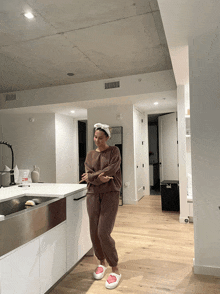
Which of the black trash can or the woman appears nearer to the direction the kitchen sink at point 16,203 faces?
the woman

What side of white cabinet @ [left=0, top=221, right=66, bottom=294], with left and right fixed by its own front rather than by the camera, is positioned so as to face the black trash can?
left

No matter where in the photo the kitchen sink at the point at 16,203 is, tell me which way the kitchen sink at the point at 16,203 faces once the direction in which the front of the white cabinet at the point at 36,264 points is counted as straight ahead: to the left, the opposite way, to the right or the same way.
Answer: the same way

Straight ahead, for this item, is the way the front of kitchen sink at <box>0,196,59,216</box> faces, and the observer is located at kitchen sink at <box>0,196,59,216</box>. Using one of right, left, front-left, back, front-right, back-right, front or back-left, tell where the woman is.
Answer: front-left

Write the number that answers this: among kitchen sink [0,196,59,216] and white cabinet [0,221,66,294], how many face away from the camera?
0

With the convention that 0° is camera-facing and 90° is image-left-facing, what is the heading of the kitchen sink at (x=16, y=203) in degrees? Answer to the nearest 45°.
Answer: approximately 315°

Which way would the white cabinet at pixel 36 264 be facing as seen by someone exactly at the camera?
facing the viewer and to the right of the viewer

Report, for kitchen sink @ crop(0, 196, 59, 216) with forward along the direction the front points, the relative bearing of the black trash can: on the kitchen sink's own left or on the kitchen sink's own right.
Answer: on the kitchen sink's own left

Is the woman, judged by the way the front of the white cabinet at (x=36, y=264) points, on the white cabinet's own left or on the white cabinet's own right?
on the white cabinet's own left
